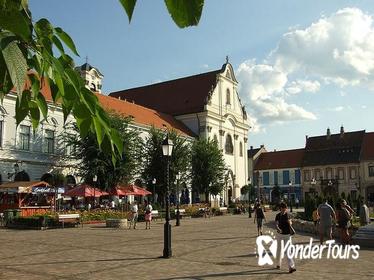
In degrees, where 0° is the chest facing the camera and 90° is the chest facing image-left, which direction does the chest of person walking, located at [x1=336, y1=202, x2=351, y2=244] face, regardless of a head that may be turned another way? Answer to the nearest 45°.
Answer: approximately 180°

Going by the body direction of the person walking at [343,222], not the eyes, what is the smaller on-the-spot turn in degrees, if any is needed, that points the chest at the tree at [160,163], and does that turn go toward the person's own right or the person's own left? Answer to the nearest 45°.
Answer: approximately 45° to the person's own left

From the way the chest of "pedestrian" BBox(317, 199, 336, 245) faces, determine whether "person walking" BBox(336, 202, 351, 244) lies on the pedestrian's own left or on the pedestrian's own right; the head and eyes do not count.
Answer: on the pedestrian's own right

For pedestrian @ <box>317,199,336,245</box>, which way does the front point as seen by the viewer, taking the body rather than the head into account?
away from the camera

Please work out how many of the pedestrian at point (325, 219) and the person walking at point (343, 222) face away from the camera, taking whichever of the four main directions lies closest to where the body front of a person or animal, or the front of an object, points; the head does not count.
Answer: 2

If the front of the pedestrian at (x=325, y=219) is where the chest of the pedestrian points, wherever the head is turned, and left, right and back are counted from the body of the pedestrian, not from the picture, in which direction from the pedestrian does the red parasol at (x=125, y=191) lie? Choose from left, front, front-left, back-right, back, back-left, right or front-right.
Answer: front-left

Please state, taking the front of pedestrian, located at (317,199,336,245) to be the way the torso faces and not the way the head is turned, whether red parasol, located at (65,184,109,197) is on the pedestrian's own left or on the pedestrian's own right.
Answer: on the pedestrian's own left

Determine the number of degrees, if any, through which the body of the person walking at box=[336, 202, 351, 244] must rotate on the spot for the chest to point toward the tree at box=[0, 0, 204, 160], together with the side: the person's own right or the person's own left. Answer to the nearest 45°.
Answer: approximately 180°
